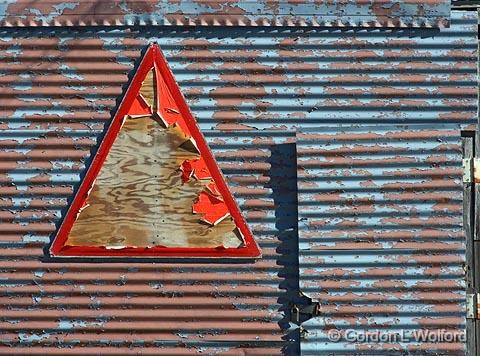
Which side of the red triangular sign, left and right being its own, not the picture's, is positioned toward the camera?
front
